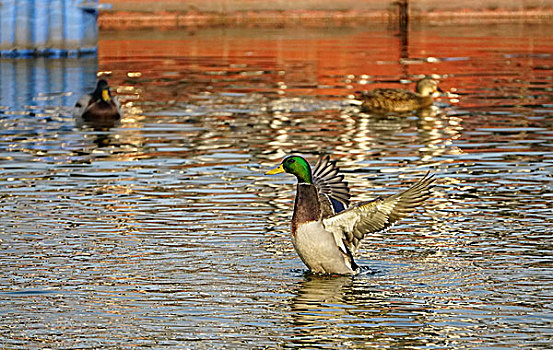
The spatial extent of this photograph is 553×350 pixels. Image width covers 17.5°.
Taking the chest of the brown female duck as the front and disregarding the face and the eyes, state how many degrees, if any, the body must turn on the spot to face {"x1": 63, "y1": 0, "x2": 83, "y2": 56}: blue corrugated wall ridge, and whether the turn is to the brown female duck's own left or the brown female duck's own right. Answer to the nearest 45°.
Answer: approximately 135° to the brown female duck's own left

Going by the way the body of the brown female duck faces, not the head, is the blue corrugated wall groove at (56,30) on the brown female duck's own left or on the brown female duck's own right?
on the brown female duck's own left

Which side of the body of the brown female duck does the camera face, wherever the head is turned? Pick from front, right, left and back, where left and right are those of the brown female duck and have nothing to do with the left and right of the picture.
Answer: right

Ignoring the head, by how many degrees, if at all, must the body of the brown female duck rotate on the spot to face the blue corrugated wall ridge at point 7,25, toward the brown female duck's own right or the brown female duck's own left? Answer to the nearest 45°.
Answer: approximately 135° to the brown female duck's own left

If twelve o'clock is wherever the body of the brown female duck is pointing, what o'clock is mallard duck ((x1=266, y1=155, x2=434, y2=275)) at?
The mallard duck is roughly at 3 o'clock from the brown female duck.

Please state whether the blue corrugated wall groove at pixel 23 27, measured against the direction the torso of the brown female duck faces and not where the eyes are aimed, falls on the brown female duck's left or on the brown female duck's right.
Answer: on the brown female duck's left
